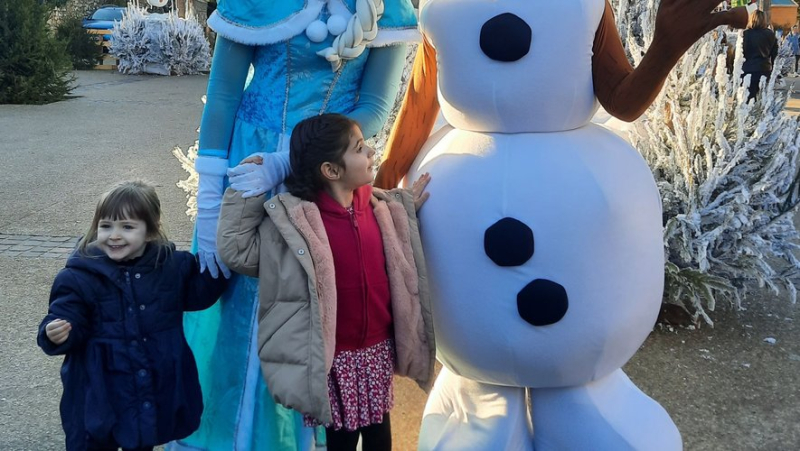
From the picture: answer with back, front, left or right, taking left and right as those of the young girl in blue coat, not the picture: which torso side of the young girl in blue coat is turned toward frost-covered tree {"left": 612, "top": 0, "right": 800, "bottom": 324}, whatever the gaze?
left

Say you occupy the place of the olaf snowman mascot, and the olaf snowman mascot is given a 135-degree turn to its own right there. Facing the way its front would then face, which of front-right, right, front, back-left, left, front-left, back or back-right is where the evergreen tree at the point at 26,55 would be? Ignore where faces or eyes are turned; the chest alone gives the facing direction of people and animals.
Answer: front

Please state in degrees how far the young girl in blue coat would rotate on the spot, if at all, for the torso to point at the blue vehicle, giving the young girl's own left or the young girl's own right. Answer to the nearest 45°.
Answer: approximately 180°

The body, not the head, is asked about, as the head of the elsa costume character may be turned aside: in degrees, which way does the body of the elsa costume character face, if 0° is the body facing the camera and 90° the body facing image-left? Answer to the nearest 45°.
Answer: approximately 0°

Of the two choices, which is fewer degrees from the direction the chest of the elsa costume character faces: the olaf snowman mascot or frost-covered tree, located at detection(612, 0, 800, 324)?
the olaf snowman mascot

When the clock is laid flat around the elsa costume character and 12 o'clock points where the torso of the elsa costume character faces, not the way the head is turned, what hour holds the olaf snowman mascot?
The olaf snowman mascot is roughly at 10 o'clock from the elsa costume character.

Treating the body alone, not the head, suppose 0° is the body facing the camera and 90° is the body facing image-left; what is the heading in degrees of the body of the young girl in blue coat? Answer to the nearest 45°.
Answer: approximately 0°

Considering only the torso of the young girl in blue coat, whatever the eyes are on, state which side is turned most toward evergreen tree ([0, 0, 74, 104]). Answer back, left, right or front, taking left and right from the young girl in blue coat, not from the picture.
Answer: back
